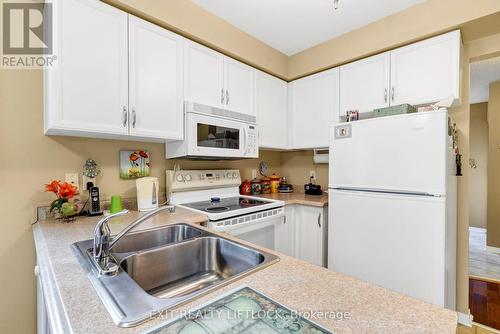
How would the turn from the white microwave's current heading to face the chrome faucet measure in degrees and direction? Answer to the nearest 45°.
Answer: approximately 45° to its right

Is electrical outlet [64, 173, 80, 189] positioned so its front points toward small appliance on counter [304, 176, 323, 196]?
no

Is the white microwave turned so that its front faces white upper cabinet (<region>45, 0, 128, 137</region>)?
no

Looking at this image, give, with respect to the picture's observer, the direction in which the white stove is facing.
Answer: facing the viewer and to the right of the viewer

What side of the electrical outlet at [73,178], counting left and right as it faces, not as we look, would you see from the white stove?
left

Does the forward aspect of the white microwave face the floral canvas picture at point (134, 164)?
no

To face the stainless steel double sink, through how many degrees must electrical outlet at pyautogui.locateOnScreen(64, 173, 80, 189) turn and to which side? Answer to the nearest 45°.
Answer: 0° — it already faces it

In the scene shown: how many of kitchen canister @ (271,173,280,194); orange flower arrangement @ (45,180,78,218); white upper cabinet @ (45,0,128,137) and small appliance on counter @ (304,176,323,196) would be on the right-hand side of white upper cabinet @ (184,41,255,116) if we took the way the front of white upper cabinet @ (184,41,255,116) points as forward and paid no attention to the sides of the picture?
2

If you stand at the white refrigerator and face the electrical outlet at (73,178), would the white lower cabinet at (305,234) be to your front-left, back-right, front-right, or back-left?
front-right

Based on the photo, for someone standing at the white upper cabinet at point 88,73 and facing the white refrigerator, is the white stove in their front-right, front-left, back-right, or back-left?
front-left

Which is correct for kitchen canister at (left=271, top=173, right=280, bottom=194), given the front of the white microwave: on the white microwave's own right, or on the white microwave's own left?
on the white microwave's own left

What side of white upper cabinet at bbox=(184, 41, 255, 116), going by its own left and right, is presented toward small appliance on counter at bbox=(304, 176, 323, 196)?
left

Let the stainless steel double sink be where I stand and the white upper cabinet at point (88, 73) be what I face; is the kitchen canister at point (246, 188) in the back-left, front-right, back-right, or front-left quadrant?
front-right
